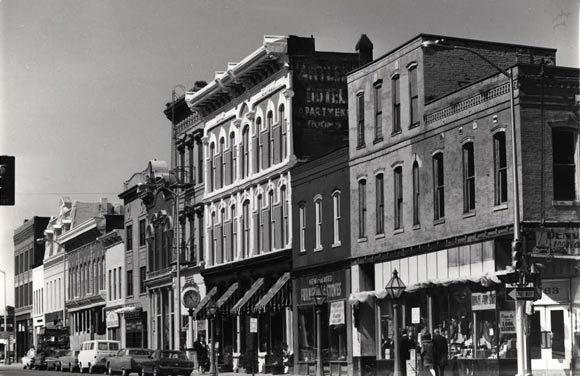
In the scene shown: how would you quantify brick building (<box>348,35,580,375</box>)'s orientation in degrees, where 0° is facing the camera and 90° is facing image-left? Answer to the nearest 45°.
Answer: approximately 45°

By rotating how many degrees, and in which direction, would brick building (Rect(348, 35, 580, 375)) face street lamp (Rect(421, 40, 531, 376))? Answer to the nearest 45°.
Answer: approximately 45° to its left

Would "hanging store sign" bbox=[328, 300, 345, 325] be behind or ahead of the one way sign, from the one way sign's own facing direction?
behind

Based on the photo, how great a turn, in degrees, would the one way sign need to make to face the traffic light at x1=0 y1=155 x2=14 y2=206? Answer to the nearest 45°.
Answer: approximately 45° to its right

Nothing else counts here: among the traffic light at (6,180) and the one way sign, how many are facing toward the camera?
2
